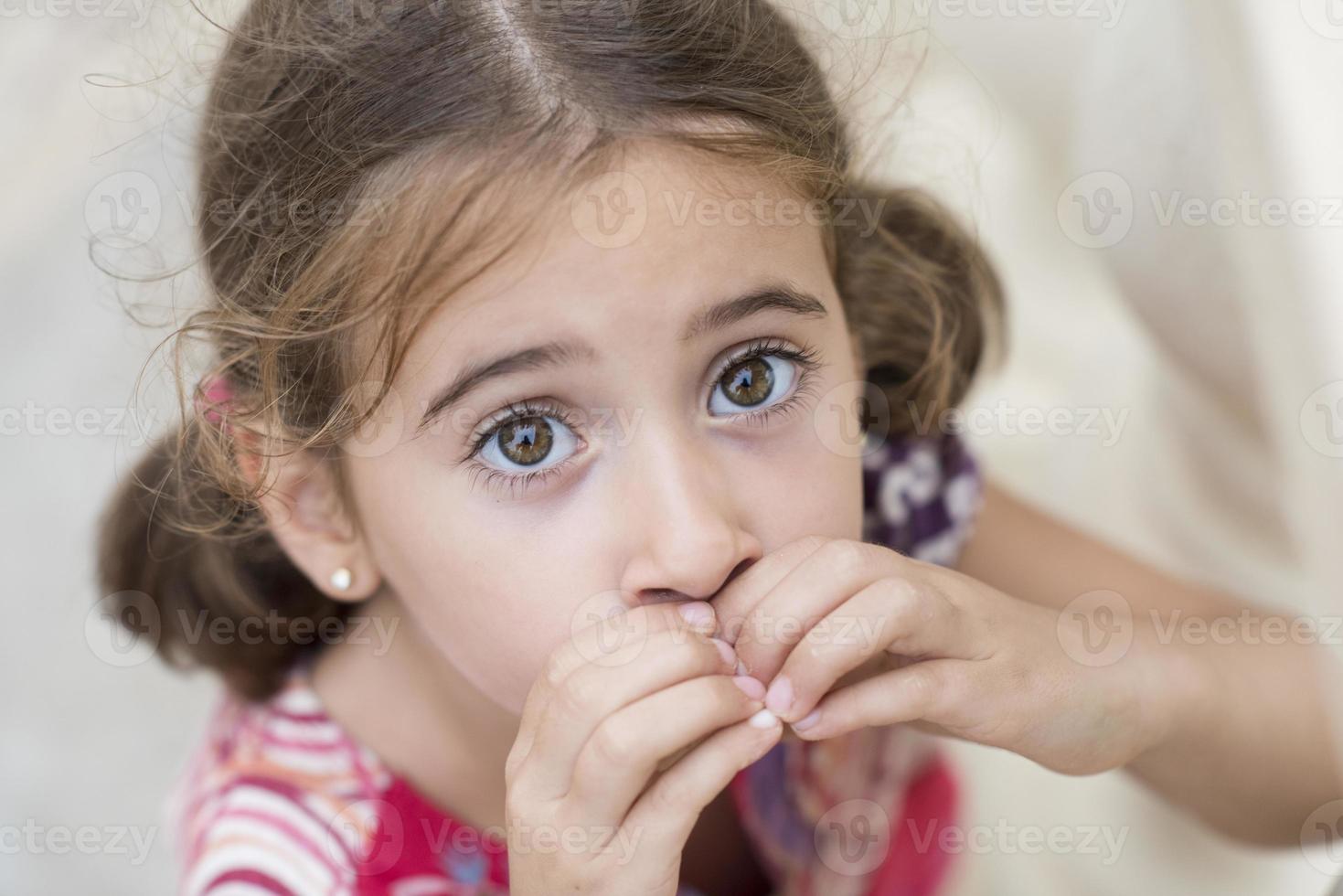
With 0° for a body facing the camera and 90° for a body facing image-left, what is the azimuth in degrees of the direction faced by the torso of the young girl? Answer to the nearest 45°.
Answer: approximately 315°
